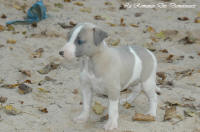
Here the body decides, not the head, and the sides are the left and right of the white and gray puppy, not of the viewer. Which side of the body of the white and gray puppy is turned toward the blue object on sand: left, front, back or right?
right

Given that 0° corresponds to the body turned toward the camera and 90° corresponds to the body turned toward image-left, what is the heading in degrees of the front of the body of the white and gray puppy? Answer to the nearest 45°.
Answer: approximately 45°
